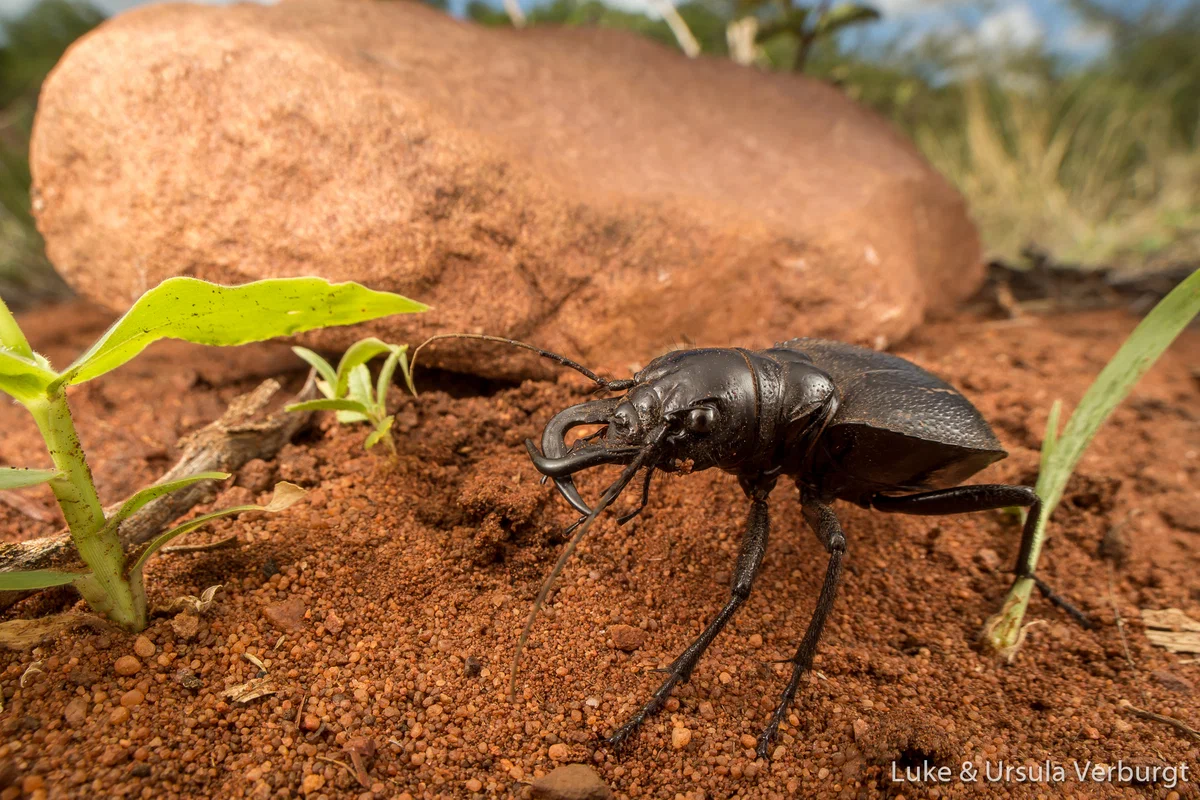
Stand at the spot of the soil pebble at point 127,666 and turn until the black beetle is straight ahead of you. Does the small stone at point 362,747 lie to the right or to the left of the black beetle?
right

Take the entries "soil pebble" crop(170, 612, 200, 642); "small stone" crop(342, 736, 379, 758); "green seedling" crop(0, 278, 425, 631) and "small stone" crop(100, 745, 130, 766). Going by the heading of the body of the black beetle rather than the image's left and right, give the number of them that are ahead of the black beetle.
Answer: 4

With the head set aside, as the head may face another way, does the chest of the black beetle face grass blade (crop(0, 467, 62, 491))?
yes

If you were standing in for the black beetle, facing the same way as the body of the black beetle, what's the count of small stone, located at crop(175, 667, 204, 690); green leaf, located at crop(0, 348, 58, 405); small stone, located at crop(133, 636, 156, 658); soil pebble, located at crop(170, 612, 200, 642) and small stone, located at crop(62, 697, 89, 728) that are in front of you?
5

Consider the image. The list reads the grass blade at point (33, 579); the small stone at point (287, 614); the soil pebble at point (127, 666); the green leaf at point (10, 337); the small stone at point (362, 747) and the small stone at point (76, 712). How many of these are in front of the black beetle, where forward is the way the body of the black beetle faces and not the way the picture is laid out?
6

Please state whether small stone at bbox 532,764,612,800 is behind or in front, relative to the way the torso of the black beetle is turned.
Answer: in front

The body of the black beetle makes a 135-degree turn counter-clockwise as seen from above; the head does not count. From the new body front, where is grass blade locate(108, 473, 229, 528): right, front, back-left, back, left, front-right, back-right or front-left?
back-right

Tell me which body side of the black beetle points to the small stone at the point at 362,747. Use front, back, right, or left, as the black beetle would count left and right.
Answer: front

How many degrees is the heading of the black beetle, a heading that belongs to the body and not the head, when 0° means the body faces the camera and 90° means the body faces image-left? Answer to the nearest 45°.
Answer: approximately 45°

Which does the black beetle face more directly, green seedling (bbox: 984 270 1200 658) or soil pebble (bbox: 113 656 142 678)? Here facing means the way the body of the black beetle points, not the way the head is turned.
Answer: the soil pebble

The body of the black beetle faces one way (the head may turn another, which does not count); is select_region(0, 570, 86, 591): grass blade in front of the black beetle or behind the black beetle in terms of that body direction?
in front

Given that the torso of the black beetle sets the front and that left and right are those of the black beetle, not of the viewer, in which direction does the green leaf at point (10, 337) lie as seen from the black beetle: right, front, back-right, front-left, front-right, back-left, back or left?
front

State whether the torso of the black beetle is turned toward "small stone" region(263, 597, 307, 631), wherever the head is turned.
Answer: yes

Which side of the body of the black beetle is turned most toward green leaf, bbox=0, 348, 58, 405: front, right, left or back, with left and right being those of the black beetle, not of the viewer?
front

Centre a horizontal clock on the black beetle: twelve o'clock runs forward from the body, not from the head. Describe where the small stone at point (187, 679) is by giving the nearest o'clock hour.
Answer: The small stone is roughly at 12 o'clock from the black beetle.

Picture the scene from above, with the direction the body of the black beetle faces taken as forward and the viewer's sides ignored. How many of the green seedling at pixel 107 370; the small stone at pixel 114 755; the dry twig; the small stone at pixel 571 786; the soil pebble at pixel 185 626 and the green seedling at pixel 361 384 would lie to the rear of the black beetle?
0

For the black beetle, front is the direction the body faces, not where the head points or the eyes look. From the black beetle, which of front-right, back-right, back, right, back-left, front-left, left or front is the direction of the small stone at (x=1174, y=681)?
back-left

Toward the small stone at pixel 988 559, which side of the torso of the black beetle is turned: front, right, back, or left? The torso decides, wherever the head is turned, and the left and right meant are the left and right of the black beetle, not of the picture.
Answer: back

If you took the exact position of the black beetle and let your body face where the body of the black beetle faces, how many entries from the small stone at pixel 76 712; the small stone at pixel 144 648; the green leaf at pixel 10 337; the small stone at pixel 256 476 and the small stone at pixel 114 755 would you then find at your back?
0

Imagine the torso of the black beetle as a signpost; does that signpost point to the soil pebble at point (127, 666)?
yes
